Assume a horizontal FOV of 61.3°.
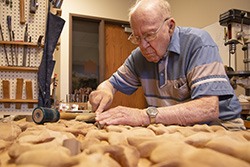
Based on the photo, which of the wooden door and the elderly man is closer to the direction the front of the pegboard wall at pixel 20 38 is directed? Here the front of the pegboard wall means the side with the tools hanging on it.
the elderly man

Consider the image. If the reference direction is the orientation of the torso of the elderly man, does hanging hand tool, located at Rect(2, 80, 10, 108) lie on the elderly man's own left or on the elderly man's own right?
on the elderly man's own right

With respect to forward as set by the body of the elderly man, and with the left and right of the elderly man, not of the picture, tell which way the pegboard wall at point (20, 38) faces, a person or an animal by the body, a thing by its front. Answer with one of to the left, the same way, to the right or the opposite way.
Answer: to the left

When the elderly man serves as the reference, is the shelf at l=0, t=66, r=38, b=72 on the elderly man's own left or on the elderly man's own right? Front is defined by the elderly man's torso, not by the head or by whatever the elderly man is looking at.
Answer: on the elderly man's own right

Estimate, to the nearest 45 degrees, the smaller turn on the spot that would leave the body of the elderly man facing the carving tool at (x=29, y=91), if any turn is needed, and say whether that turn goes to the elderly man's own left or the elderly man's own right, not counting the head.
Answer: approximately 90° to the elderly man's own right

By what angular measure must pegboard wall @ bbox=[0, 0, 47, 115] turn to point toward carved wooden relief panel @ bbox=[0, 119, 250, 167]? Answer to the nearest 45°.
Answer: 0° — it already faces it

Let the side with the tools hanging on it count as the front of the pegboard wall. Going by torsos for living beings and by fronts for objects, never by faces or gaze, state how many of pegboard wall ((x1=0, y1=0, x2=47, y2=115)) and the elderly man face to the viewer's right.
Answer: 0

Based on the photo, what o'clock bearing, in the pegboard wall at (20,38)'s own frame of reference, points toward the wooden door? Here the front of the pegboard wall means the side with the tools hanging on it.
The wooden door is roughly at 8 o'clock from the pegboard wall.

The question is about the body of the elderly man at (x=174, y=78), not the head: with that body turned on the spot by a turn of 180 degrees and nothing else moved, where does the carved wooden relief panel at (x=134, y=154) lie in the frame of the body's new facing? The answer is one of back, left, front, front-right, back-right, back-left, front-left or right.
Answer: back-right

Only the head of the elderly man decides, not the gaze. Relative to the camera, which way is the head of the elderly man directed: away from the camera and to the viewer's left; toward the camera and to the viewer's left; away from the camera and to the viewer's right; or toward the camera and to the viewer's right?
toward the camera and to the viewer's left

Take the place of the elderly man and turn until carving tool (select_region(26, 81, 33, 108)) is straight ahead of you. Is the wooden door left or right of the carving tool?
right

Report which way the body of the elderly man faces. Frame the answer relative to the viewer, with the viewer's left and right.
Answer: facing the viewer and to the left of the viewer

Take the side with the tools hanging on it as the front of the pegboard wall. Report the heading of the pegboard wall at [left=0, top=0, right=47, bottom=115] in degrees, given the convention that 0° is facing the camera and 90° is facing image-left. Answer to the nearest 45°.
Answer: approximately 0°
